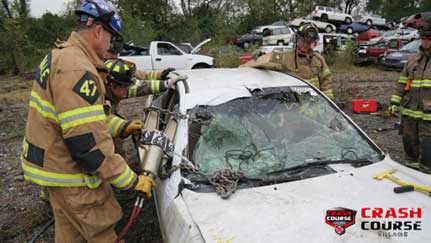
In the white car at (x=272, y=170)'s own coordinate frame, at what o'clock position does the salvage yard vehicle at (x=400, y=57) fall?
The salvage yard vehicle is roughly at 8 o'clock from the white car.

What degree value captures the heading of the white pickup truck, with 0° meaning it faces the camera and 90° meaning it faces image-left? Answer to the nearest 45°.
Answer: approximately 270°

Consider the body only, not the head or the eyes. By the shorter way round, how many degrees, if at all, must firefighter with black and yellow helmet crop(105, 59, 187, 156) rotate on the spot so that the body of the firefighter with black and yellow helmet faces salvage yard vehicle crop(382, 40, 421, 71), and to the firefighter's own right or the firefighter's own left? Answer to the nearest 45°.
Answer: approximately 45° to the firefighter's own left

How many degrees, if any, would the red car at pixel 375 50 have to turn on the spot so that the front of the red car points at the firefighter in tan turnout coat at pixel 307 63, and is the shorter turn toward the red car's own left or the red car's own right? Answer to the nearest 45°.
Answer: approximately 45° to the red car's own left

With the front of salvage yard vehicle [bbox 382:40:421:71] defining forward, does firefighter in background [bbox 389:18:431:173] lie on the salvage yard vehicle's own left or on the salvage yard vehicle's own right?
on the salvage yard vehicle's own left

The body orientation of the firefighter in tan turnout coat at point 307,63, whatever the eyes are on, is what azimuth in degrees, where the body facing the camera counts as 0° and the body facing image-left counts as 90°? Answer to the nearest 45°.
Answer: approximately 0°

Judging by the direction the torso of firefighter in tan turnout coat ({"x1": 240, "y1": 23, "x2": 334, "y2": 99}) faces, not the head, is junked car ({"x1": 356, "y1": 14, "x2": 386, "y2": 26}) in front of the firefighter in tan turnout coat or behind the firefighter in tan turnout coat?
behind

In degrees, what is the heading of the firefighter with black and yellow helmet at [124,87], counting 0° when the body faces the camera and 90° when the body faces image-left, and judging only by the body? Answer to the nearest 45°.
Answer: approximately 270°

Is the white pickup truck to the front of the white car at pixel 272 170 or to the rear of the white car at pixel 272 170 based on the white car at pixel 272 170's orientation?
to the rear

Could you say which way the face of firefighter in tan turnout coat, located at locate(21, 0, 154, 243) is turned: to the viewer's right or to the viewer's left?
to the viewer's right
